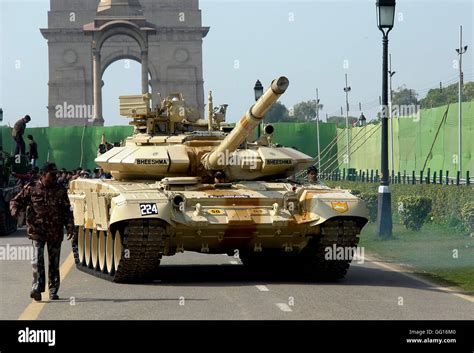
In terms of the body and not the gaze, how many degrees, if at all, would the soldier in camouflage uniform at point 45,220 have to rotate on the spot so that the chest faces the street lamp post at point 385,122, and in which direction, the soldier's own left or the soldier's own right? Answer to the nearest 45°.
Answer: approximately 135° to the soldier's own left

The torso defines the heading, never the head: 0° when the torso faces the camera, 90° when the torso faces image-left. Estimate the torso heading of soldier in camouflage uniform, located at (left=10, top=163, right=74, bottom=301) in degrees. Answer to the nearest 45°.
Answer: approximately 0°

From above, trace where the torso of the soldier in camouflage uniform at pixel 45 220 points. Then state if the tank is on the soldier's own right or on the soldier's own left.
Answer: on the soldier's own left
